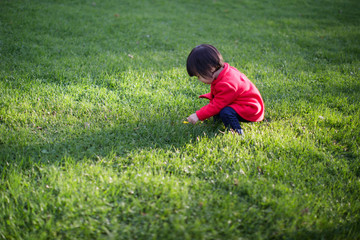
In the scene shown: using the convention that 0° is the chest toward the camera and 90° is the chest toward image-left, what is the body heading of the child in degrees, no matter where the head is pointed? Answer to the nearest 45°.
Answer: approximately 90°
